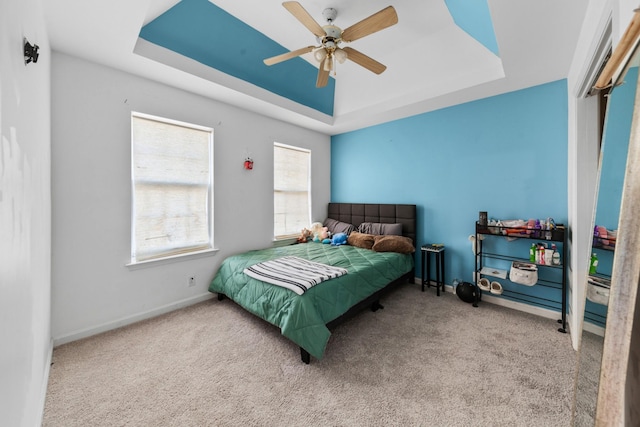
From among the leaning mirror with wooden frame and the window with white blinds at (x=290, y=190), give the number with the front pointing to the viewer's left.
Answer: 1

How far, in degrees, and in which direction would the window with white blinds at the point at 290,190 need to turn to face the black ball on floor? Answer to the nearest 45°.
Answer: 0° — it already faces it

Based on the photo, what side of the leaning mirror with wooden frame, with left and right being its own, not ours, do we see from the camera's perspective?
left

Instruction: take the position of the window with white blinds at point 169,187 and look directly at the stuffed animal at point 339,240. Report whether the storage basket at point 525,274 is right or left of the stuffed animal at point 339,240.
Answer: right

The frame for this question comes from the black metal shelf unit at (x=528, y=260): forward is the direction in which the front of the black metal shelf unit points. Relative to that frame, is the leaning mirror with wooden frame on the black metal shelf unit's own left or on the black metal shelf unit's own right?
on the black metal shelf unit's own left

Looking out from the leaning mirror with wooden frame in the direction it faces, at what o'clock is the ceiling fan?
The ceiling fan is roughly at 12 o'clock from the leaning mirror with wooden frame.

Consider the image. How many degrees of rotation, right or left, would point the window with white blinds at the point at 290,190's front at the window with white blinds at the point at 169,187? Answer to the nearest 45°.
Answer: approximately 90° to its right

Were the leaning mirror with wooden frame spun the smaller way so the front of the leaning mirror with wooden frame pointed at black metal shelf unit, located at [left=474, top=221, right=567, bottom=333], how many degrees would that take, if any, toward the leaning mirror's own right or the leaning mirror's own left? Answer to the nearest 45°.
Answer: approximately 90° to the leaning mirror's own right

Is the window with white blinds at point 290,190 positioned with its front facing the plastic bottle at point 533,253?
yes

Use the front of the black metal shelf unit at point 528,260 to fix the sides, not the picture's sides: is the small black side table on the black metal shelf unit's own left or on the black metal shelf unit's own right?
on the black metal shelf unit's own right

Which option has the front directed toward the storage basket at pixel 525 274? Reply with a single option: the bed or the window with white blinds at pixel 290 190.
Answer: the window with white blinds

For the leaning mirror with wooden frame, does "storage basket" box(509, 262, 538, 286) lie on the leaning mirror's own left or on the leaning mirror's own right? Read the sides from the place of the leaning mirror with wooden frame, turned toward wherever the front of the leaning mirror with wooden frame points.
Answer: on the leaning mirror's own right
